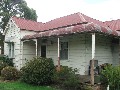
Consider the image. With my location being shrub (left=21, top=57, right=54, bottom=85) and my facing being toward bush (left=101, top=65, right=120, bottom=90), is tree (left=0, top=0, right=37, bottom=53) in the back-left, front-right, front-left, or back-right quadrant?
back-left

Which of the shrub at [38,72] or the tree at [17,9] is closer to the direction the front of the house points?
the shrub

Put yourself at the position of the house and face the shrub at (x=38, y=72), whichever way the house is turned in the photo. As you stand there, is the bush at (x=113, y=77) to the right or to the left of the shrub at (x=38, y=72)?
left

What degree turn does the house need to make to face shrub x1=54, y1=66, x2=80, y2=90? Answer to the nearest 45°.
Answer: approximately 45° to its left

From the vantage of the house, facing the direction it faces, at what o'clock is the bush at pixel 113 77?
The bush is roughly at 10 o'clock from the house.

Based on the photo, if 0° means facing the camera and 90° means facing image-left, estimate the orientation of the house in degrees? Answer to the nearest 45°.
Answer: approximately 45°

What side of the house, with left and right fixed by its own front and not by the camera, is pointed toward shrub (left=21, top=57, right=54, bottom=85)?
front
